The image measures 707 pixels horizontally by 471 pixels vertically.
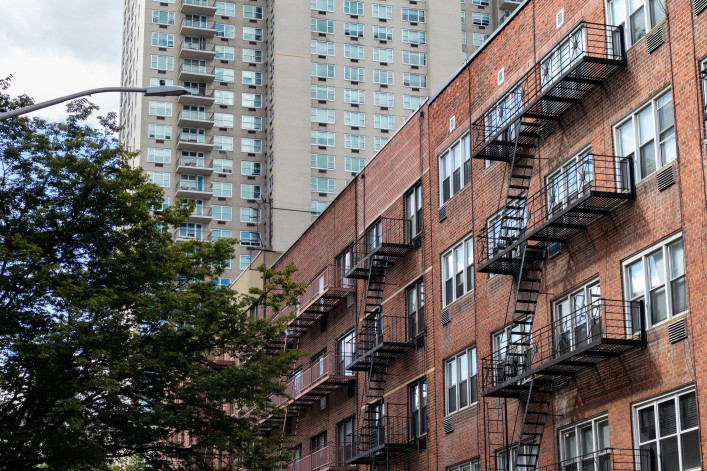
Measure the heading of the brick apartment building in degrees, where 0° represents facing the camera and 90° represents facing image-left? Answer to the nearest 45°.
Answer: approximately 45°
